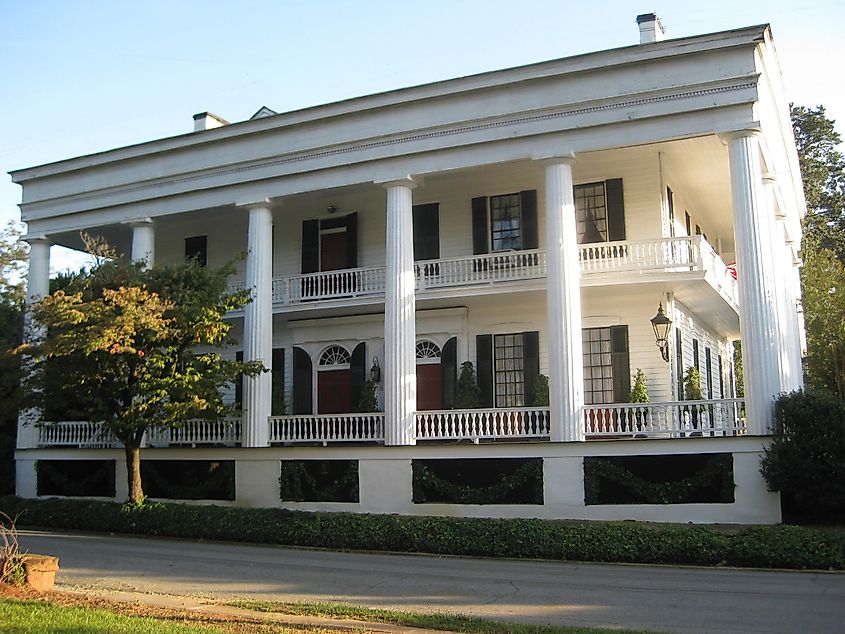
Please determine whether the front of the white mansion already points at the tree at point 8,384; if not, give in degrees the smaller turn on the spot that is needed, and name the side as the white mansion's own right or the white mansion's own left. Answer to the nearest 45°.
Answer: approximately 45° to the white mansion's own right

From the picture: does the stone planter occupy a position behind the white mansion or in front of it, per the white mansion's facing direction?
in front

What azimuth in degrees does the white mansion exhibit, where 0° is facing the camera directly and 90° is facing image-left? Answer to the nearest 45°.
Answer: approximately 45°

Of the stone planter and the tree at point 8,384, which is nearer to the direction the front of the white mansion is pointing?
the stone planter

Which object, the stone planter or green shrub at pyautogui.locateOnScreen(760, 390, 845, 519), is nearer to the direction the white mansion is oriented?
the stone planter

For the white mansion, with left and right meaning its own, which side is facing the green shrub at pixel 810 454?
left
